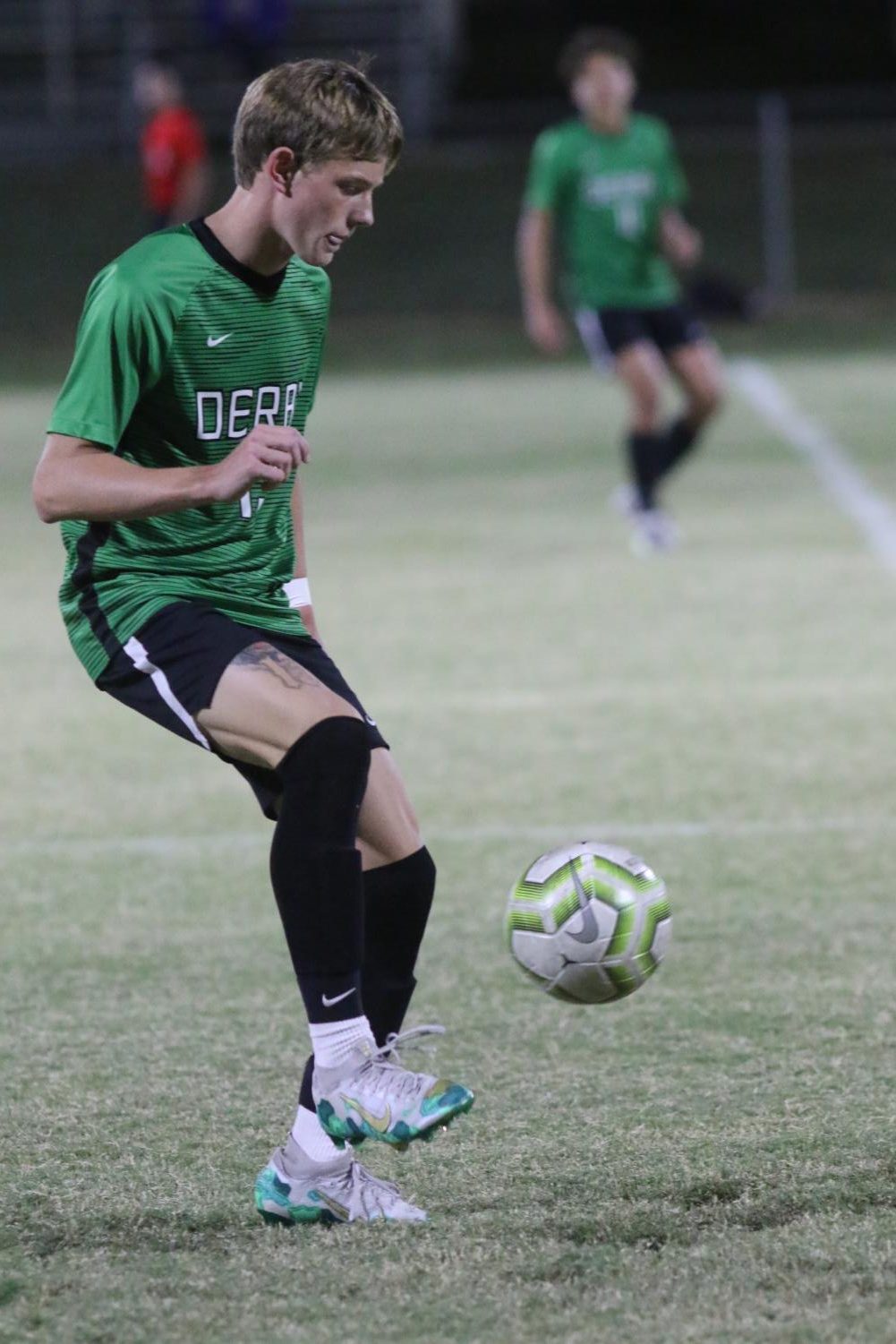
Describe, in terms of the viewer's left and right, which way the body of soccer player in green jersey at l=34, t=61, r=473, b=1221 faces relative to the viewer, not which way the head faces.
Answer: facing the viewer and to the right of the viewer

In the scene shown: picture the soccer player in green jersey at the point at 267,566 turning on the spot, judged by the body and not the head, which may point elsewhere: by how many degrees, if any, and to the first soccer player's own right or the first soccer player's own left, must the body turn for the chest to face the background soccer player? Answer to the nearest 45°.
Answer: approximately 135° to the first soccer player's own left

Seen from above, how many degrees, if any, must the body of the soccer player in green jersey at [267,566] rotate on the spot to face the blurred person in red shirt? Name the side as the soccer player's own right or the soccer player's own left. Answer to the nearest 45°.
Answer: approximately 135° to the soccer player's own left

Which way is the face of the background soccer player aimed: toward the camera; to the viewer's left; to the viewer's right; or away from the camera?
toward the camera

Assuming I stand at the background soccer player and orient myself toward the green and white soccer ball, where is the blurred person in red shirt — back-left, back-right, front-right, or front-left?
back-right

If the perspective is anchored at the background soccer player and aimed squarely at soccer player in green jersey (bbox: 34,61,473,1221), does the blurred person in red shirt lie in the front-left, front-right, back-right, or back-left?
back-right
